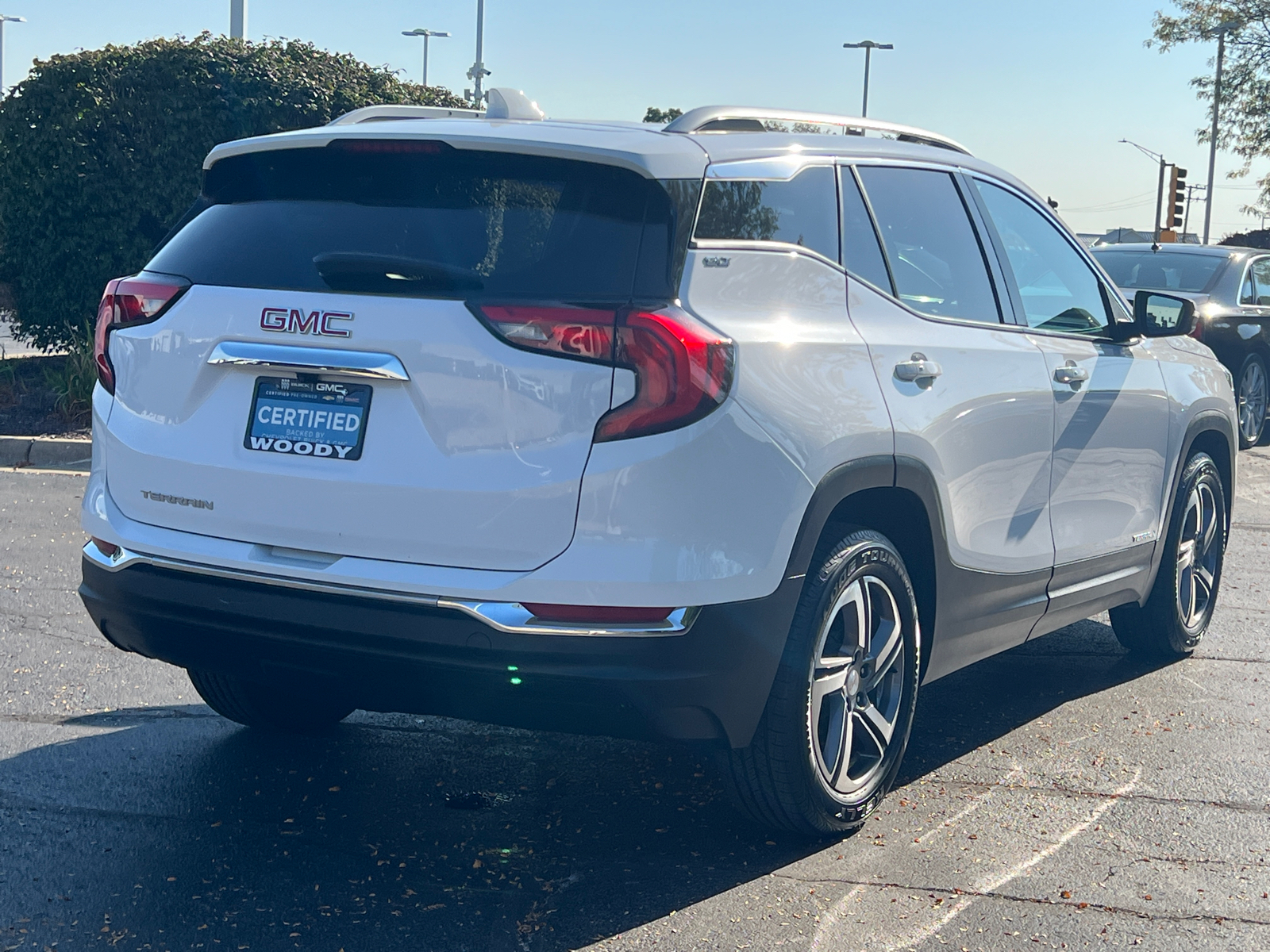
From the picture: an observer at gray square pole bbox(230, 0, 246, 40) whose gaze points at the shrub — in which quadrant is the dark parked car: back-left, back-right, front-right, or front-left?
front-left

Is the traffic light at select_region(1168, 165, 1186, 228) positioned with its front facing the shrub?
no

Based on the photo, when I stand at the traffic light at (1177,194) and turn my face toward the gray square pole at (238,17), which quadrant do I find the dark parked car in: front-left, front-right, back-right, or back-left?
front-left

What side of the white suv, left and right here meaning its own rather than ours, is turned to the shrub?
left

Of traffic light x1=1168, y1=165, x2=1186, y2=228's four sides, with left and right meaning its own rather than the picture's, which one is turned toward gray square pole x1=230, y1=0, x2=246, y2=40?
right

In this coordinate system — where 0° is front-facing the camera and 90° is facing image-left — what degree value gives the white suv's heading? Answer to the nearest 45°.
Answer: approximately 225°

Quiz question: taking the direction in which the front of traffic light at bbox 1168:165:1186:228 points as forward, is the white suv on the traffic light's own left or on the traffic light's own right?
on the traffic light's own right

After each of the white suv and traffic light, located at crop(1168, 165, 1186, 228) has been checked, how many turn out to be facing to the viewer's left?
0
